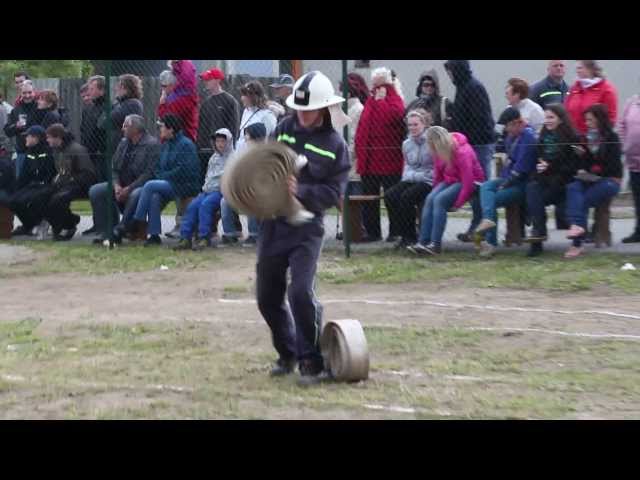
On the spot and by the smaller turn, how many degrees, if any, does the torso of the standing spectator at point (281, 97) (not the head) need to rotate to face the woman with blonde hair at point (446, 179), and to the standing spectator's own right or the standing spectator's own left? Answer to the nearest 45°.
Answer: approximately 90° to the standing spectator's own left

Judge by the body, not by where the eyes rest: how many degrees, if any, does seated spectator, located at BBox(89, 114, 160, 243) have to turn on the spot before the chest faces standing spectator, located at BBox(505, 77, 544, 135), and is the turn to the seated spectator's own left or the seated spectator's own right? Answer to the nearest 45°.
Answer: approximately 90° to the seated spectator's own left

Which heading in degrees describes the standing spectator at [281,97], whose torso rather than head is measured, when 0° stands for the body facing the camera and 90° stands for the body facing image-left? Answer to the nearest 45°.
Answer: approximately 45°

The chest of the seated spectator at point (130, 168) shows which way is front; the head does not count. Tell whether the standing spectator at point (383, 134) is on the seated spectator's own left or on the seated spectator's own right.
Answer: on the seated spectator's own left

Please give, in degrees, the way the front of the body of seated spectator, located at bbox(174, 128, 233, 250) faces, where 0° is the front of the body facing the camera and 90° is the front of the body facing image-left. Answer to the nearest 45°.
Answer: approximately 45°

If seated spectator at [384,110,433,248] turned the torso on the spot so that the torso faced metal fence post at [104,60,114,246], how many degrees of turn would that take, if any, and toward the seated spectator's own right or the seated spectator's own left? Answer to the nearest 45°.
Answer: approximately 45° to the seated spectator's own right

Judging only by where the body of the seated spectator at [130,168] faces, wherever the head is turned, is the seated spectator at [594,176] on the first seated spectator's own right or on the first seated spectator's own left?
on the first seated spectator's own left

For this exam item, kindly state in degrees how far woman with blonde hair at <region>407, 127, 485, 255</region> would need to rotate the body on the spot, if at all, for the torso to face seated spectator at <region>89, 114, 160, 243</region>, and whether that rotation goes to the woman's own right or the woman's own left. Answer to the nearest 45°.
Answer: approximately 45° to the woman's own right
